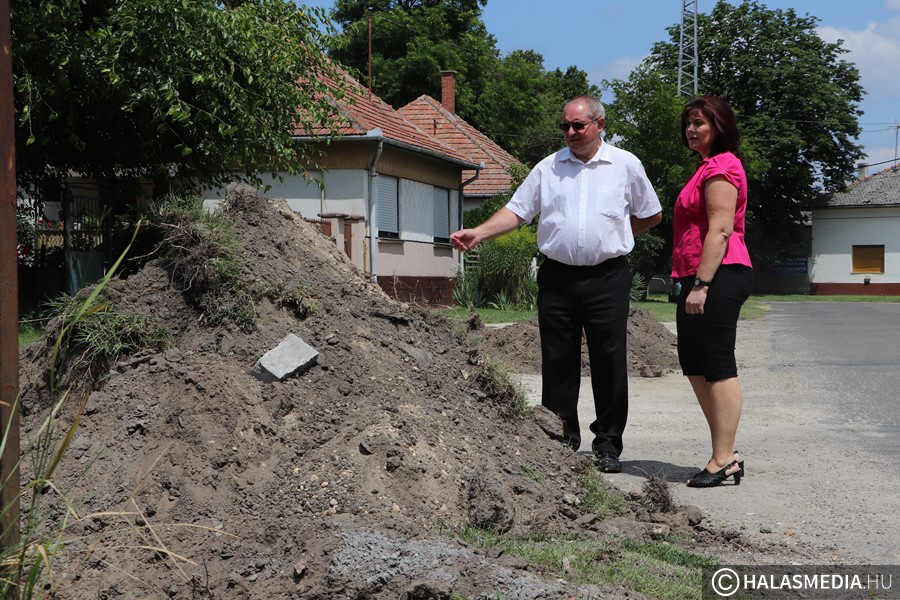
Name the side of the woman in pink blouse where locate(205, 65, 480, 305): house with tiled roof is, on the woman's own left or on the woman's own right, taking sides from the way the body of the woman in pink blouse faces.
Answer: on the woman's own right

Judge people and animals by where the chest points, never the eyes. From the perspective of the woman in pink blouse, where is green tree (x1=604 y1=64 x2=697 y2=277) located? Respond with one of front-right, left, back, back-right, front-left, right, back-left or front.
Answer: right

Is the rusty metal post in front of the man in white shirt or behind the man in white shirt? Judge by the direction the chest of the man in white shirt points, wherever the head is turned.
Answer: in front

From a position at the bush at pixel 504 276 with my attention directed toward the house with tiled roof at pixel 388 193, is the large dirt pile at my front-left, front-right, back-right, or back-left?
front-left

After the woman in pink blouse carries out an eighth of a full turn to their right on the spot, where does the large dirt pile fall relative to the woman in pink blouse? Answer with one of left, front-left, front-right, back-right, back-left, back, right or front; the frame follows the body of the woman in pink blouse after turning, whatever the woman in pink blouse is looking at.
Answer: left

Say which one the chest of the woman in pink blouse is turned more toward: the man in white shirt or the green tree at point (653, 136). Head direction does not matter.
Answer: the man in white shirt

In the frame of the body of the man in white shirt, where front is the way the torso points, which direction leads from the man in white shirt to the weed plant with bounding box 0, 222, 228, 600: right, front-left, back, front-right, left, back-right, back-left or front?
front-right

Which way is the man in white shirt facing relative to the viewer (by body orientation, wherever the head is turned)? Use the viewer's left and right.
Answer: facing the viewer

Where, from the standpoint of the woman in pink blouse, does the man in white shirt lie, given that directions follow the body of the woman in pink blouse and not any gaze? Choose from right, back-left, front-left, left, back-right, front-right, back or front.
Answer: front

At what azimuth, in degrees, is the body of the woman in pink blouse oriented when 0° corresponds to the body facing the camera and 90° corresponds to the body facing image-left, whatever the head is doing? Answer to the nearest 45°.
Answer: approximately 90°

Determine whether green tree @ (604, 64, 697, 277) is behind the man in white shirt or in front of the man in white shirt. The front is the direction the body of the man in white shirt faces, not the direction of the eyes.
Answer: behind
